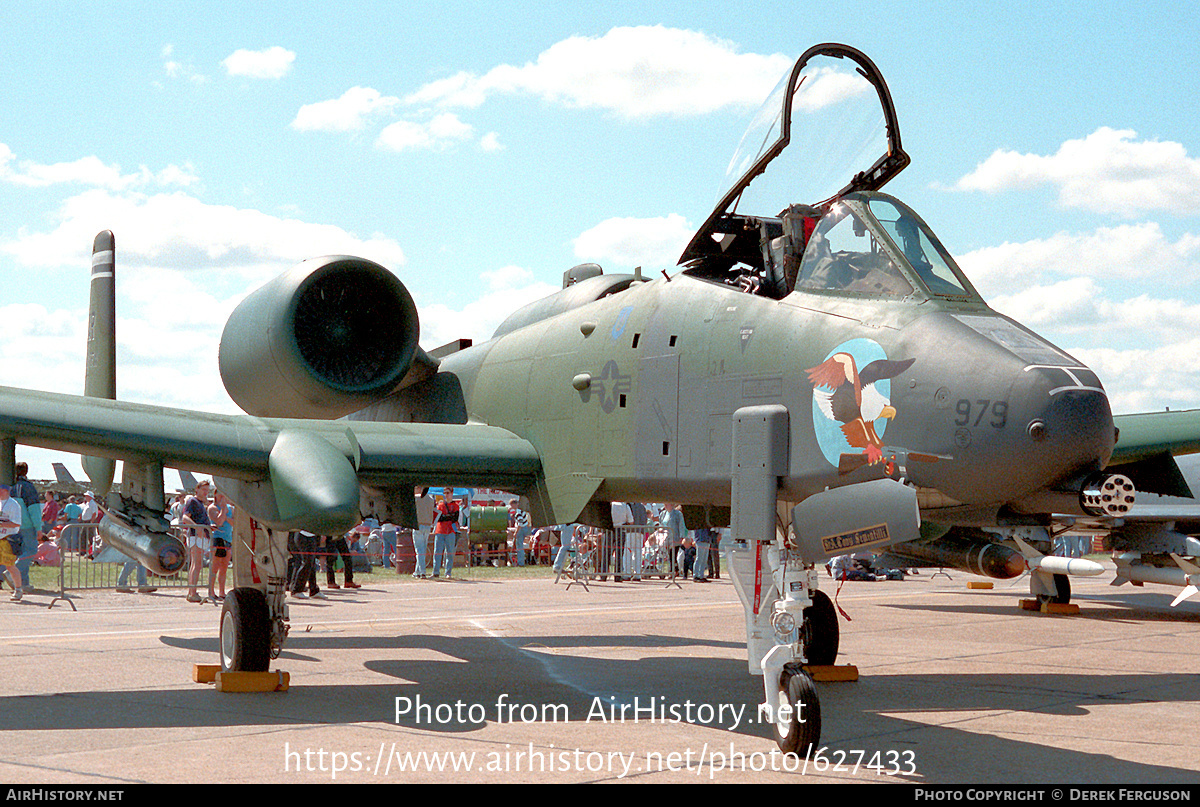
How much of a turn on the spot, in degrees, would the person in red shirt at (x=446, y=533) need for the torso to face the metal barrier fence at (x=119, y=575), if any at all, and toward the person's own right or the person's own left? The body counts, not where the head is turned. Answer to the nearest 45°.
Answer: approximately 45° to the person's own right

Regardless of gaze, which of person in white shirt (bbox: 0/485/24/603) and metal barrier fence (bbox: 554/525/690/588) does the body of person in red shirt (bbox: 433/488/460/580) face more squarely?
the person in white shirt

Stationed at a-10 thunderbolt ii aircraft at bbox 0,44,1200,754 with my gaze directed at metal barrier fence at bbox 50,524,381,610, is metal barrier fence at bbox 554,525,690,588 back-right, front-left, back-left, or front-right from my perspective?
front-right

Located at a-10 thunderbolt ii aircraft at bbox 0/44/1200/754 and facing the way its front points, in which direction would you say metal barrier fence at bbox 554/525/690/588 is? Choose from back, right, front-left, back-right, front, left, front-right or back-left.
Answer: back-left

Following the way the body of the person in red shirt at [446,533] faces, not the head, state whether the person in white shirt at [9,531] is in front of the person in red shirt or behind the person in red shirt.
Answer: in front

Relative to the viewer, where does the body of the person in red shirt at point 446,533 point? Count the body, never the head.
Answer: toward the camera

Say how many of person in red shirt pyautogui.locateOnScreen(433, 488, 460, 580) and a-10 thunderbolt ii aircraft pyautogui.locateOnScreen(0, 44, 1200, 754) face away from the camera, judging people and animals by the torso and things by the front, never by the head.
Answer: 0

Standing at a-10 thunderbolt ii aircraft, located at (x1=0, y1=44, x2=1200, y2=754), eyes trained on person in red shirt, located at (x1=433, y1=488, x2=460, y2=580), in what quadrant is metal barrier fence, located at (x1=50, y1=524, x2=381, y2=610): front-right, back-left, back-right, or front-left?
front-left

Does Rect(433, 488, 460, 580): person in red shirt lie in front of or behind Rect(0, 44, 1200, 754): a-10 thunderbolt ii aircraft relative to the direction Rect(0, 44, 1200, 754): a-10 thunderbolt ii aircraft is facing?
behind

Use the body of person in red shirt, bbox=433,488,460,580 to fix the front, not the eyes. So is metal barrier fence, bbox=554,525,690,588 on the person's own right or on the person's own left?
on the person's own left

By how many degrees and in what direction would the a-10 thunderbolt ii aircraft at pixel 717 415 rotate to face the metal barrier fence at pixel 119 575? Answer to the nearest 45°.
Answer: approximately 180°

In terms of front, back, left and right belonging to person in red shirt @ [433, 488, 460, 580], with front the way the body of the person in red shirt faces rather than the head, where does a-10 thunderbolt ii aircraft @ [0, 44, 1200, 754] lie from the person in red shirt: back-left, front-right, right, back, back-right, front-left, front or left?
front
